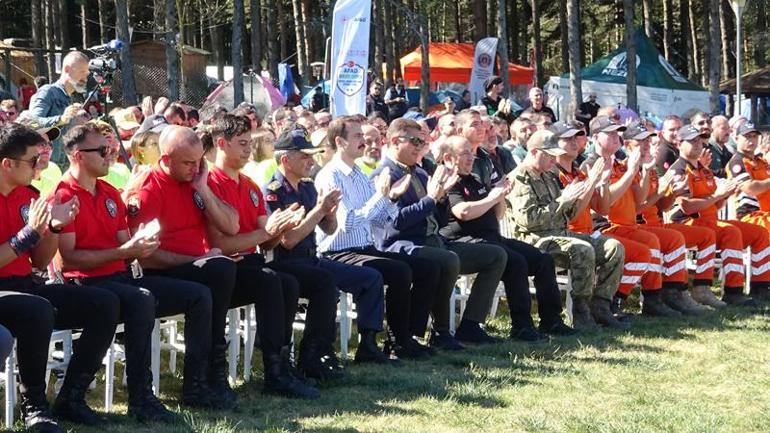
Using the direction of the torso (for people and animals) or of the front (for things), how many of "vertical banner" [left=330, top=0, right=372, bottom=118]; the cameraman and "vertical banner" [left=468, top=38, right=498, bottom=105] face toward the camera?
2

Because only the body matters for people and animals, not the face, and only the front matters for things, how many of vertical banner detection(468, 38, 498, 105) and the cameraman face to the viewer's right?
1

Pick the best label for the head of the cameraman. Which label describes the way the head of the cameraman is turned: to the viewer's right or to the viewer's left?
to the viewer's right

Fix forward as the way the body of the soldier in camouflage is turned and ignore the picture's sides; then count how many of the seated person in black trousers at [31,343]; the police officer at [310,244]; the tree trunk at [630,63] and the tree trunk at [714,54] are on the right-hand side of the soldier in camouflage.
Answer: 2

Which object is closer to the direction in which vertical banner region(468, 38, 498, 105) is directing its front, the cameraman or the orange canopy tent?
the cameraman

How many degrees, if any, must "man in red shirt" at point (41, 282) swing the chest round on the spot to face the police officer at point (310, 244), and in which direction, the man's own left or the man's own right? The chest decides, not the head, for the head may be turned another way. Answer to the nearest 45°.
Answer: approximately 90° to the man's own left

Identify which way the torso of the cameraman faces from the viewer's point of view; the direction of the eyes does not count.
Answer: to the viewer's right

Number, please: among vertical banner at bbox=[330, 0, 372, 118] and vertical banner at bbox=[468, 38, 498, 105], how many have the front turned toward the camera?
2

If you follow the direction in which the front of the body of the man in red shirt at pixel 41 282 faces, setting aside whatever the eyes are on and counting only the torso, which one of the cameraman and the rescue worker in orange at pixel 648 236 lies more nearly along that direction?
the rescue worker in orange

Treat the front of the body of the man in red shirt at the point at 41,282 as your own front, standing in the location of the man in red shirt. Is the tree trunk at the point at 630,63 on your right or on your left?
on your left

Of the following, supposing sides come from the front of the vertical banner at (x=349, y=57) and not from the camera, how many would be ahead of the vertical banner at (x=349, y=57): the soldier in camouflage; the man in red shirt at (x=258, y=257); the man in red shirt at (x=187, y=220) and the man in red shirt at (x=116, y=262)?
4

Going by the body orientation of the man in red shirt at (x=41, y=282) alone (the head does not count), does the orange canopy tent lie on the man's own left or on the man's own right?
on the man's own left

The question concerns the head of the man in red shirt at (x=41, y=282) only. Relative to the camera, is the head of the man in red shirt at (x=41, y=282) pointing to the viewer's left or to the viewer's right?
to the viewer's right

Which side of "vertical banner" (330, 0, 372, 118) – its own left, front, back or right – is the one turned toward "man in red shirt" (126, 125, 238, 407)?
front

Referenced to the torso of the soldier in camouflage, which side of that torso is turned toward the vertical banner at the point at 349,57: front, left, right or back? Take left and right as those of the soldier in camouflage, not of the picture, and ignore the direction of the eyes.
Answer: back

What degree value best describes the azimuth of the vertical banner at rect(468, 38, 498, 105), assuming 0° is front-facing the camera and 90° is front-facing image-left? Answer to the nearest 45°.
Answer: approximately 0°
